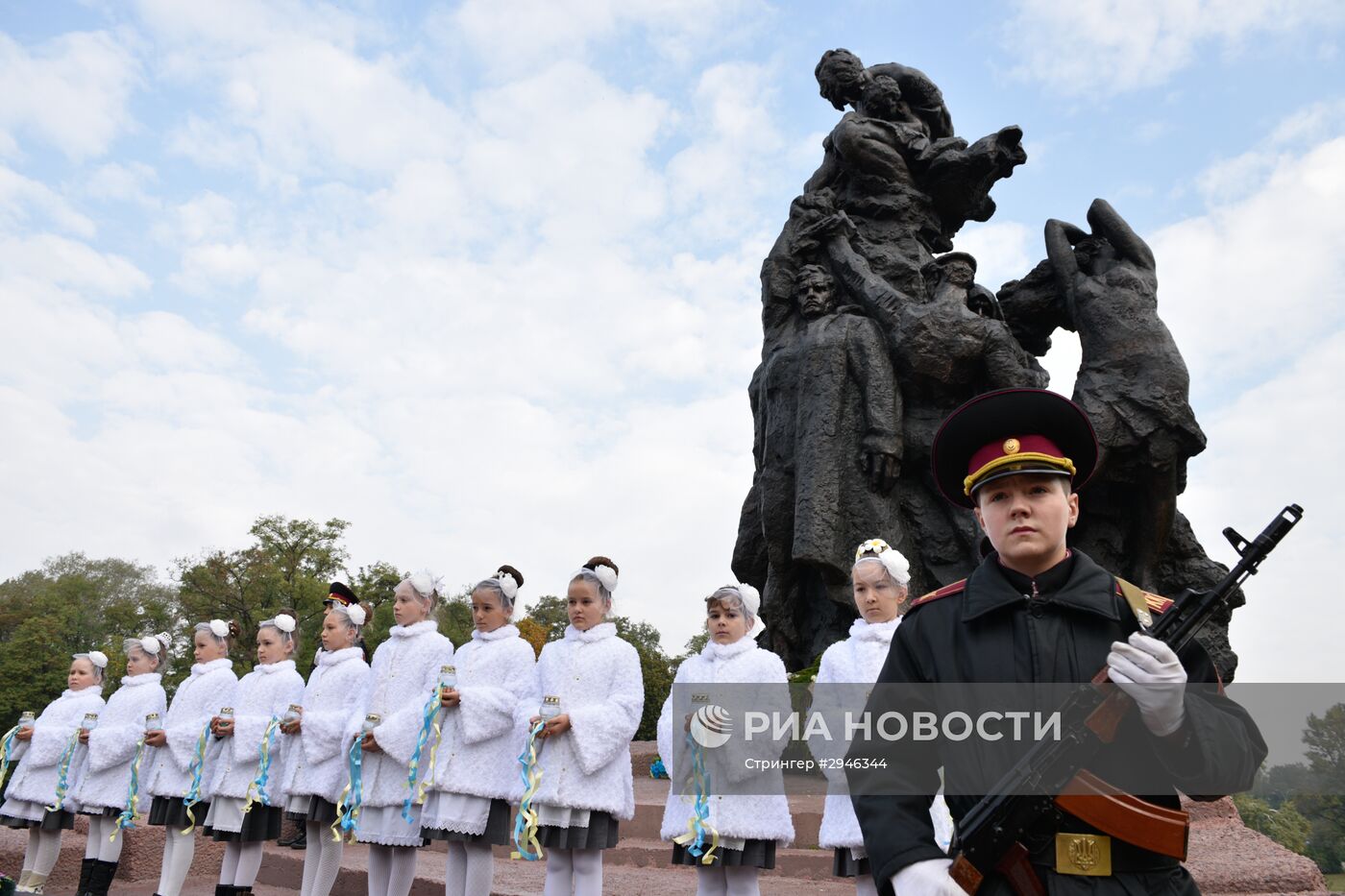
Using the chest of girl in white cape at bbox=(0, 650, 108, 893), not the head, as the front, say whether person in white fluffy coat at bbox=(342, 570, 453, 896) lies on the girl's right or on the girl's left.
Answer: on the girl's left

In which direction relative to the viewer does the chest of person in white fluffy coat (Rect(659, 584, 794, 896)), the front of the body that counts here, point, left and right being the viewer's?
facing the viewer

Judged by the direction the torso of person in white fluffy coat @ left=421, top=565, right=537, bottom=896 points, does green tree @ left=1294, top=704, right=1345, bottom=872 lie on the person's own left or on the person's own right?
on the person's own left

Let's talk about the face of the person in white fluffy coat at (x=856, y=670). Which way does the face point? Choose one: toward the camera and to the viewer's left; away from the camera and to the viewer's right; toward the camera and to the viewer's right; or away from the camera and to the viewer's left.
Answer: toward the camera and to the viewer's left

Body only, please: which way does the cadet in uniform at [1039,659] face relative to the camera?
toward the camera

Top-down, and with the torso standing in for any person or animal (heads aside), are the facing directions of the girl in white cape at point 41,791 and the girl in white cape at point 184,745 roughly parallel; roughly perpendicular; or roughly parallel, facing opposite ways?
roughly parallel

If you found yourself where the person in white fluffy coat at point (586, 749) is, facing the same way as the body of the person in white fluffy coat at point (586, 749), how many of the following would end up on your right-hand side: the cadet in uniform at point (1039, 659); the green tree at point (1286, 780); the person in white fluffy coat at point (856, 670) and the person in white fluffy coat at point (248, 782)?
1

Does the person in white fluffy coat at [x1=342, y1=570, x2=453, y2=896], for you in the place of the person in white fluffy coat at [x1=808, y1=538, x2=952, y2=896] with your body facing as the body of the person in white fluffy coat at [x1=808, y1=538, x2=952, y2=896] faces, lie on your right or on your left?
on your right

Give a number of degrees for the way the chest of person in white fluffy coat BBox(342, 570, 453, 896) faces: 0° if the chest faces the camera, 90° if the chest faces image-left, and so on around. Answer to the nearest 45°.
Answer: approximately 45°

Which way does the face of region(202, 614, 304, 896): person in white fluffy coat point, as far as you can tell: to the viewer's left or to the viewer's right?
to the viewer's left

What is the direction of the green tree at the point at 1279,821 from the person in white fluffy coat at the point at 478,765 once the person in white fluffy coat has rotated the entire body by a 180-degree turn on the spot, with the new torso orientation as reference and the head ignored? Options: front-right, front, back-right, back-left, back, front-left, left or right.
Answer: front-right

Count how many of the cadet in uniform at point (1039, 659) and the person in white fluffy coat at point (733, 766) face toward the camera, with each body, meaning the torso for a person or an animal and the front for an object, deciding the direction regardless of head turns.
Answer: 2

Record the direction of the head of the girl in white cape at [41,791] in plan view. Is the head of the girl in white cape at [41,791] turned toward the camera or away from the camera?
toward the camera

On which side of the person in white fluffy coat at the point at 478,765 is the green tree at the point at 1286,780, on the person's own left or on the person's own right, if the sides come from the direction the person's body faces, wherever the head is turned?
on the person's own left
